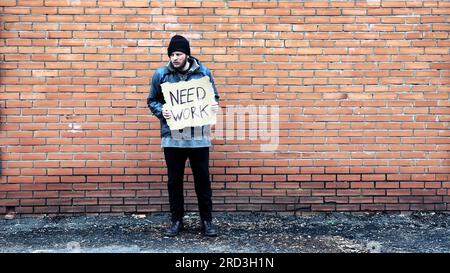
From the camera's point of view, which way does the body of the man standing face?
toward the camera
